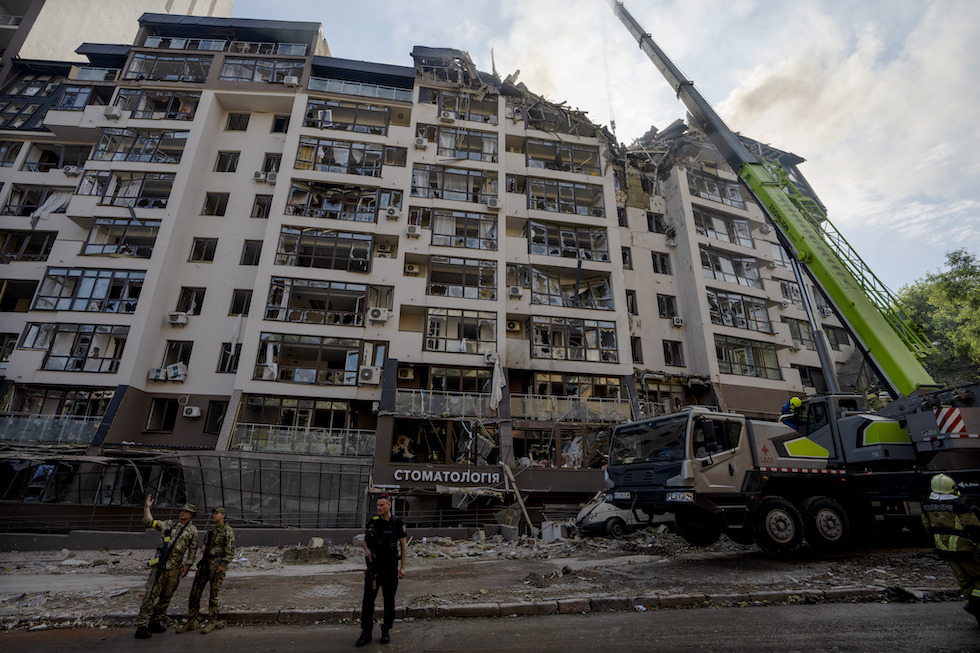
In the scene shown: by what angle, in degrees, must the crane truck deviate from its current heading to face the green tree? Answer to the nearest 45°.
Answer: approximately 135° to its right

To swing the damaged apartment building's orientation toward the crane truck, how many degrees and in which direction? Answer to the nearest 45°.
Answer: approximately 45° to its left

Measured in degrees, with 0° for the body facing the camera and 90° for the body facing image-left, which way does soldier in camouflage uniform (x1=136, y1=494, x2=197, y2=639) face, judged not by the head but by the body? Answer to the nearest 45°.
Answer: approximately 45°

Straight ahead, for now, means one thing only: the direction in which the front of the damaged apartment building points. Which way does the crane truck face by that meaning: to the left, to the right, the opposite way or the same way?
to the right

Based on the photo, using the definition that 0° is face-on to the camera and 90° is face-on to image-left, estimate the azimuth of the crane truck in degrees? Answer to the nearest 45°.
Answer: approximately 45°

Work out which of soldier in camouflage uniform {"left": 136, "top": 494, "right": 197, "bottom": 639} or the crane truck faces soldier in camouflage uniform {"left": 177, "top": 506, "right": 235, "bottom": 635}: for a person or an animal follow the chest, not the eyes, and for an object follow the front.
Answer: the crane truck

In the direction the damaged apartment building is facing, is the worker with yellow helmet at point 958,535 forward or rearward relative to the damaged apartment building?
forward

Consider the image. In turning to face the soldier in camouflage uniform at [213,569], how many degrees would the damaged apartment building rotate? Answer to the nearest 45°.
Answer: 0° — it already faces them
